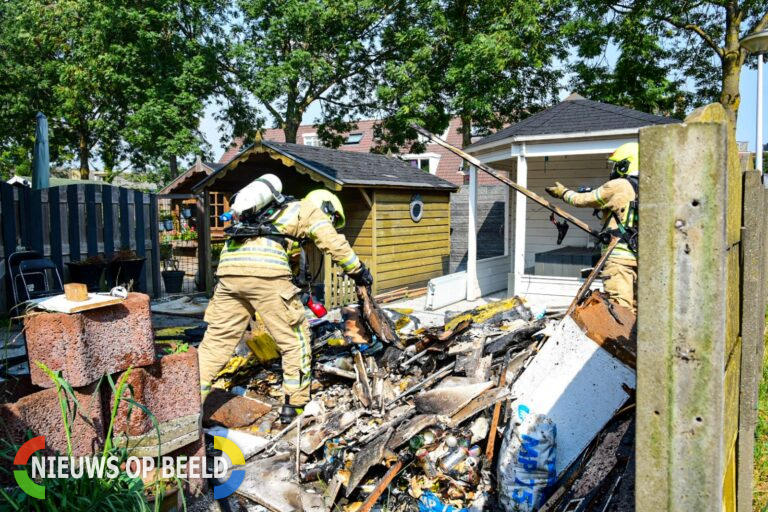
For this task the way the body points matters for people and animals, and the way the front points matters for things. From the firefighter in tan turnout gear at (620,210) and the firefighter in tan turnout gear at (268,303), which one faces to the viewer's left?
the firefighter in tan turnout gear at (620,210)

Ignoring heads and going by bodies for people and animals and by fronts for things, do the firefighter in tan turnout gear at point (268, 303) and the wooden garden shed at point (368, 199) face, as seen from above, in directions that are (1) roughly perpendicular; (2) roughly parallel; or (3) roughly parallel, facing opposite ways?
roughly parallel, facing opposite ways

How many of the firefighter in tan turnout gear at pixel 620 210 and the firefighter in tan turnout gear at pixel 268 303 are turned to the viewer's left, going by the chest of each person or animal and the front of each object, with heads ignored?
1

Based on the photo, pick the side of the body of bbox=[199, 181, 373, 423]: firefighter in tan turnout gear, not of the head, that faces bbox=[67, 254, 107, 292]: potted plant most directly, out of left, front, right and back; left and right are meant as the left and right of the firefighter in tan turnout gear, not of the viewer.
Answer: left

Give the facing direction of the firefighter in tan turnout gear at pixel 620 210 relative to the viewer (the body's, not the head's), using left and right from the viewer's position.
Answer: facing to the left of the viewer

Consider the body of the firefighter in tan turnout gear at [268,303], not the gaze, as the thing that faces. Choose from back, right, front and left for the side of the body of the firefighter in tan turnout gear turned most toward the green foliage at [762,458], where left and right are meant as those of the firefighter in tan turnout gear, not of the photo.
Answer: right

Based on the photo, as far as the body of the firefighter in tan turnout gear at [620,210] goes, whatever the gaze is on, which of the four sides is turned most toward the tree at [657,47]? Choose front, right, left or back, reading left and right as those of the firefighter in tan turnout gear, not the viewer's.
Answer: right

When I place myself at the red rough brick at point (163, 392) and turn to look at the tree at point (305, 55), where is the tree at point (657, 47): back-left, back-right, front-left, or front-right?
front-right

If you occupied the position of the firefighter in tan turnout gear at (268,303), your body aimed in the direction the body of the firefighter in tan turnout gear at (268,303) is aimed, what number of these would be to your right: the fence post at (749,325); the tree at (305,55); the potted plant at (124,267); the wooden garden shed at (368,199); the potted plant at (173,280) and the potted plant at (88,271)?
1

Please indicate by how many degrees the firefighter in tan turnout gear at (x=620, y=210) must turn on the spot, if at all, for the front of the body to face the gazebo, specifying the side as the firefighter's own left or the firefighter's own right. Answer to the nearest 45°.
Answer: approximately 90° to the firefighter's own right

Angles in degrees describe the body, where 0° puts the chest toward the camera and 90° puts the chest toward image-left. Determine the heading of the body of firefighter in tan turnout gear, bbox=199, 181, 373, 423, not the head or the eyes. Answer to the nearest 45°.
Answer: approximately 225°

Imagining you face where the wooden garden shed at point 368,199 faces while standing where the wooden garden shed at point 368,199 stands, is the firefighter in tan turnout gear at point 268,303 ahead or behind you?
ahead
